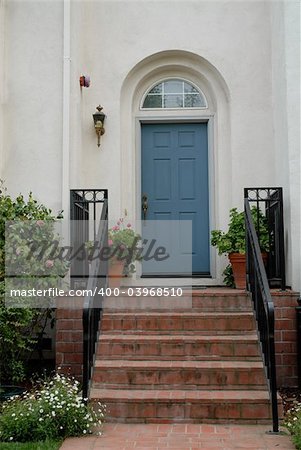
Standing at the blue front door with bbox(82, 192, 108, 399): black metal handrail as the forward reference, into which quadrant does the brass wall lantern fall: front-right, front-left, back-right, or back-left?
front-right

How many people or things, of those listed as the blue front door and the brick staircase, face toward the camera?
2

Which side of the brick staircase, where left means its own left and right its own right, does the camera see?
front

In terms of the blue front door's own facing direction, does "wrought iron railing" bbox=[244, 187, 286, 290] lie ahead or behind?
ahead

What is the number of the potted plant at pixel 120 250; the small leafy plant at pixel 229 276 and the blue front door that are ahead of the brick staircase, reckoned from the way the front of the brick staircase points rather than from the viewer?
0

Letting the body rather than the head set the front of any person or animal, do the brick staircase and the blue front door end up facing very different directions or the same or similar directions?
same or similar directions

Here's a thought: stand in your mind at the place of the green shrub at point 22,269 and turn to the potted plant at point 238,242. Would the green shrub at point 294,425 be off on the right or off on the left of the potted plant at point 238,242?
right

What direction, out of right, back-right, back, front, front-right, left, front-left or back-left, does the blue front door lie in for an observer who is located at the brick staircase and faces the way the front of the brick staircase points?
back

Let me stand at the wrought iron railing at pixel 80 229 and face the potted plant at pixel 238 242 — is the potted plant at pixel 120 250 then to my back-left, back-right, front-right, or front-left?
front-left

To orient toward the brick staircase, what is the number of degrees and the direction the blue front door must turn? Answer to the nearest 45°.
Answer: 0° — it already faces it
